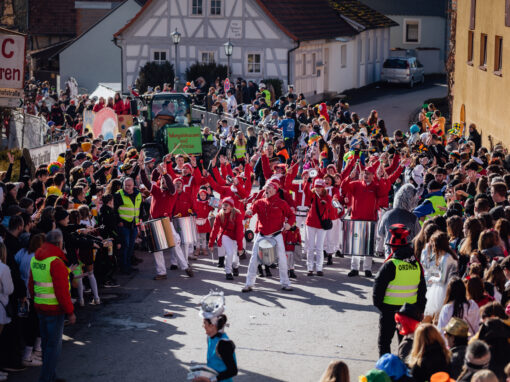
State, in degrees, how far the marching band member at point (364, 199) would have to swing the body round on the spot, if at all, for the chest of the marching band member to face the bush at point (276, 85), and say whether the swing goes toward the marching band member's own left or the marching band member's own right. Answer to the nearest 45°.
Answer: approximately 180°

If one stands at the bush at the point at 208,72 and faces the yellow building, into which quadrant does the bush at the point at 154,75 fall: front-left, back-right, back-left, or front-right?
back-right

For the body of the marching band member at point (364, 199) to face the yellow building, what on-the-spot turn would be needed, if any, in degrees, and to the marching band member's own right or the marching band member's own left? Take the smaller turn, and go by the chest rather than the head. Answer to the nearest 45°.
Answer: approximately 180°

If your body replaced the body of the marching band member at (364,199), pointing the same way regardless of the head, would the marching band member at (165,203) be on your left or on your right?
on your right

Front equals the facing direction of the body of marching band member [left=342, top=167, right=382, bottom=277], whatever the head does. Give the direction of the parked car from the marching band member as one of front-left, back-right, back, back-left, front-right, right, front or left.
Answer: back

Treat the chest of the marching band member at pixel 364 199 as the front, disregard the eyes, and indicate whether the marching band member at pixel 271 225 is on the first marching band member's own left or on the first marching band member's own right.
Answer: on the first marching band member's own right

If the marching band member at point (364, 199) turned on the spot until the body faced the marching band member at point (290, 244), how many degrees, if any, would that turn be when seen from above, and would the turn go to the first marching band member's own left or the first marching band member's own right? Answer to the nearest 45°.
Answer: approximately 90° to the first marching band member's own right

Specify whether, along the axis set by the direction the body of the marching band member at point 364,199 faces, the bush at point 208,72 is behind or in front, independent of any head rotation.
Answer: behind

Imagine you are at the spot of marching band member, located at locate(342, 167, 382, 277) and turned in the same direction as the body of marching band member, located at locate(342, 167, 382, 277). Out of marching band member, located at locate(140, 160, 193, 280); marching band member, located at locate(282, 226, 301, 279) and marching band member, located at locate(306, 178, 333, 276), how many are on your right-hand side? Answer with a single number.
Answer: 3

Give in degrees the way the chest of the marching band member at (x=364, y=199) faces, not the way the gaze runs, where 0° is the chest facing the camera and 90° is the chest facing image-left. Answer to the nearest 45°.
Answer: approximately 0°
